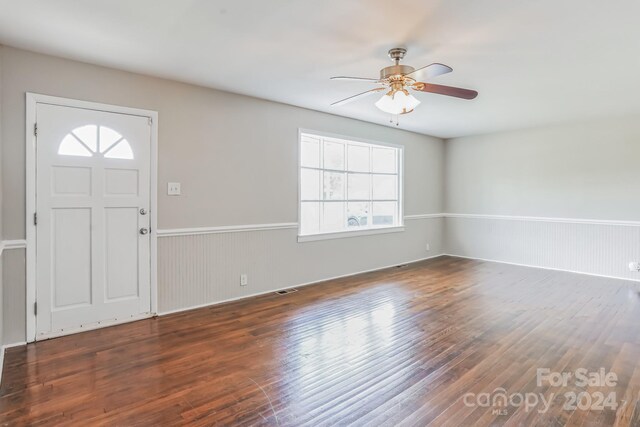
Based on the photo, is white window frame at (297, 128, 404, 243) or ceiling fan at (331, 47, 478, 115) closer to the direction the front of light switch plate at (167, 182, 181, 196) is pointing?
the ceiling fan

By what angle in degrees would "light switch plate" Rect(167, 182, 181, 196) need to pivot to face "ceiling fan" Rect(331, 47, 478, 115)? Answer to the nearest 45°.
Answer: approximately 45° to its left

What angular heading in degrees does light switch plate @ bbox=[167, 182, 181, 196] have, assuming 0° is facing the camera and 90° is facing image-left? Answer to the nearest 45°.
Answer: approximately 0°

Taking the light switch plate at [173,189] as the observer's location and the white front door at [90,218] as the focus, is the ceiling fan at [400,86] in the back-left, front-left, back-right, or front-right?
back-left

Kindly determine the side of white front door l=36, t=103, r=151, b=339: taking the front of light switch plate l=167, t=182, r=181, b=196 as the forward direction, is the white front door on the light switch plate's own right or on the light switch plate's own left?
on the light switch plate's own right

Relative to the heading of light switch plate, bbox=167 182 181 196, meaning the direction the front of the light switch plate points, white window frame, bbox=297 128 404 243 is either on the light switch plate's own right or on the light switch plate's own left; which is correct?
on the light switch plate's own left
